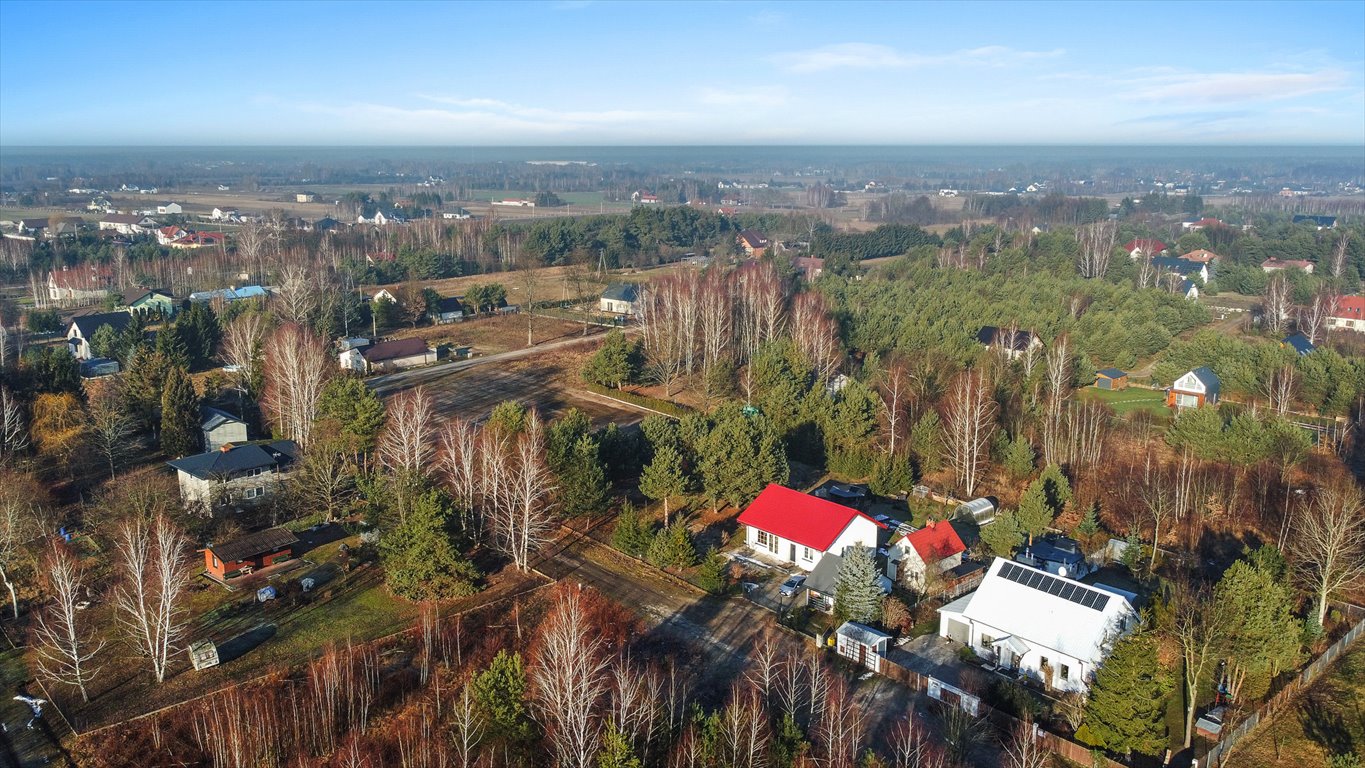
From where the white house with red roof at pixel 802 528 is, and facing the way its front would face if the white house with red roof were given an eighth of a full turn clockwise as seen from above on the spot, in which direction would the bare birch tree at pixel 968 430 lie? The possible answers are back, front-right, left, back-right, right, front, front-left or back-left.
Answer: back-right

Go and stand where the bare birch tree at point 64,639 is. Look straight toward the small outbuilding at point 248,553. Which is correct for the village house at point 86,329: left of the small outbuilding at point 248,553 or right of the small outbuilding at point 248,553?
left

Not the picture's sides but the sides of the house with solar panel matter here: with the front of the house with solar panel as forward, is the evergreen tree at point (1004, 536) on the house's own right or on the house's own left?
on the house's own right

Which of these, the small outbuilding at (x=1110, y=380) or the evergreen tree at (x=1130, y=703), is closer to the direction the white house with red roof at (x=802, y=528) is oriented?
the evergreen tree

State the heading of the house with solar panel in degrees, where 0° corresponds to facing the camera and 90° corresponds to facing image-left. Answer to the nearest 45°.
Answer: approximately 45°

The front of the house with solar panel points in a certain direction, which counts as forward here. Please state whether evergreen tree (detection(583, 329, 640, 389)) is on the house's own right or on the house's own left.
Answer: on the house's own right

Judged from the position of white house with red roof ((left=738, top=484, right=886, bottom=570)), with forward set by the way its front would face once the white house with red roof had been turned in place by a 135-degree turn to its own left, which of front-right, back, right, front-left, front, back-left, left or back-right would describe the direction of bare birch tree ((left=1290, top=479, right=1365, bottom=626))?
front

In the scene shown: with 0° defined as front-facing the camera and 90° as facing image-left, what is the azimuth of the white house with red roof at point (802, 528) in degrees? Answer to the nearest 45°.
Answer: approximately 45°

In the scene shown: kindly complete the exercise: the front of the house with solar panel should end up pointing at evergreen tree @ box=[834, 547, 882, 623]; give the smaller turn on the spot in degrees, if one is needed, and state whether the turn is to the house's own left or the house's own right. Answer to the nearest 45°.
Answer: approximately 45° to the house's own right

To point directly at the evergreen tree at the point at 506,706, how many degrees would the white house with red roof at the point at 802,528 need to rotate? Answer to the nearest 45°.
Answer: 0° — it already faces it
